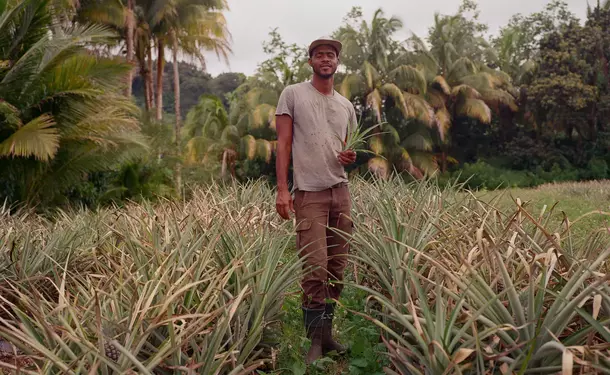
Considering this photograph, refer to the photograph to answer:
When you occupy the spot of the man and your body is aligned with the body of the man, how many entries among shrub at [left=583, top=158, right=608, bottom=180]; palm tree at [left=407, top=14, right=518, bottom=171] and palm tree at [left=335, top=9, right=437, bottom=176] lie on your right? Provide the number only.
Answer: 0

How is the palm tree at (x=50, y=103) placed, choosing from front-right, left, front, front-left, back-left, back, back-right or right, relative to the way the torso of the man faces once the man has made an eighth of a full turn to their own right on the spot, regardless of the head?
back-right

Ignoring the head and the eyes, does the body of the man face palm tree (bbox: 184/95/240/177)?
no

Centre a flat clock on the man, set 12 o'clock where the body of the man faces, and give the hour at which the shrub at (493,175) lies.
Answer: The shrub is roughly at 8 o'clock from the man.

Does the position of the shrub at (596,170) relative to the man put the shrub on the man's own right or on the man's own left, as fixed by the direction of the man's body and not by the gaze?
on the man's own left

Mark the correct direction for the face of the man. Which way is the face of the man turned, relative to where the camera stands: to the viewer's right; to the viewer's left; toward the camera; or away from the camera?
toward the camera

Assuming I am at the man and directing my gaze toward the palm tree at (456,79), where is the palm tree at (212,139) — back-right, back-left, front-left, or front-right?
front-left

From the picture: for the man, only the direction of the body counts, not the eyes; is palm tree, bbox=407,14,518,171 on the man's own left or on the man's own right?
on the man's own left

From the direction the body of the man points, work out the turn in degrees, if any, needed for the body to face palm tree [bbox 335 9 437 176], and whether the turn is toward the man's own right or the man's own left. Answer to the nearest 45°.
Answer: approximately 135° to the man's own left

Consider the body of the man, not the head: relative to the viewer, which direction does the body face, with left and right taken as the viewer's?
facing the viewer and to the right of the viewer
